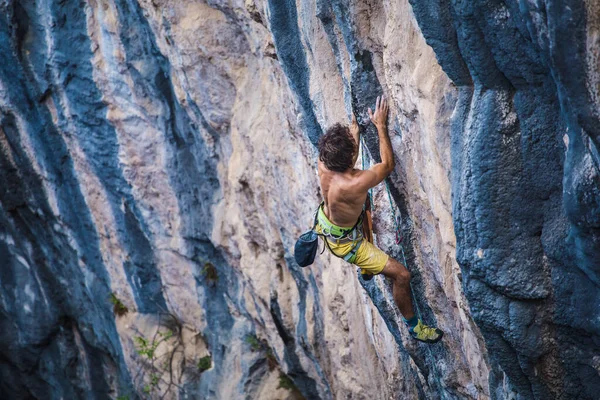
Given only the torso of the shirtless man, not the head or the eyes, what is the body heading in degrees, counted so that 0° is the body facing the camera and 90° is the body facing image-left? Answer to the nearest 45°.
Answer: approximately 225°

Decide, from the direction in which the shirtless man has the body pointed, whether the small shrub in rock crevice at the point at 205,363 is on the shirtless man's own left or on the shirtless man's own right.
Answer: on the shirtless man's own left

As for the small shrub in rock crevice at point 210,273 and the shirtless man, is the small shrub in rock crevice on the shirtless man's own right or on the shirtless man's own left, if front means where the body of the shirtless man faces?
on the shirtless man's own left

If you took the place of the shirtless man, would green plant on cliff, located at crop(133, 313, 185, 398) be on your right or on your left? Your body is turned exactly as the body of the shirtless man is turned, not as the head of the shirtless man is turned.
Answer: on your left

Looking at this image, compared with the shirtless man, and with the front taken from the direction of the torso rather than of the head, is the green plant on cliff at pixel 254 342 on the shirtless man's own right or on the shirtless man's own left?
on the shirtless man's own left

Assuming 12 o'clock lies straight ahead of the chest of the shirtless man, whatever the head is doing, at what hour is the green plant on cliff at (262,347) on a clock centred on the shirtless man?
The green plant on cliff is roughly at 10 o'clock from the shirtless man.

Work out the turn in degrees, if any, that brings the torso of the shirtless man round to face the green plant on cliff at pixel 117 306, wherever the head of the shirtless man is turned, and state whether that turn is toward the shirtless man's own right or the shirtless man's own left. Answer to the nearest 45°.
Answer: approximately 90° to the shirtless man's own left
